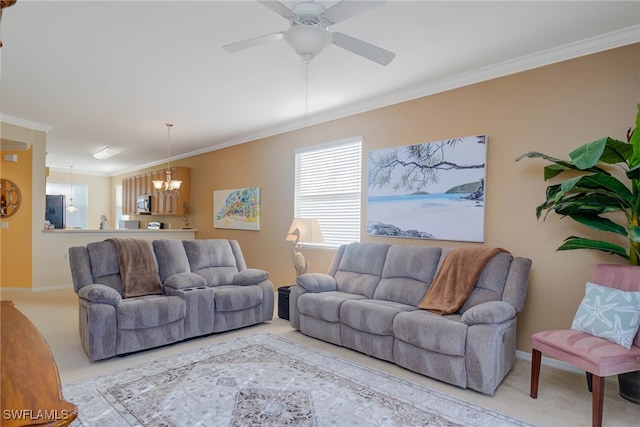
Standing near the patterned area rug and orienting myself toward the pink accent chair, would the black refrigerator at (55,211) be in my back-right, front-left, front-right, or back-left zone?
back-left

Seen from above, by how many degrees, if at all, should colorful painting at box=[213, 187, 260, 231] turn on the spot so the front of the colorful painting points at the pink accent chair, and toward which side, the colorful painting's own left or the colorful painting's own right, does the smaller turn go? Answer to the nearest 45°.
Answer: approximately 90° to the colorful painting's own left

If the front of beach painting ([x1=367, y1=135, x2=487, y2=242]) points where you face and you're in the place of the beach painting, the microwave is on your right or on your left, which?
on your right

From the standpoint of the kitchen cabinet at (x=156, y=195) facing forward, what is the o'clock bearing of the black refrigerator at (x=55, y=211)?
The black refrigerator is roughly at 2 o'clock from the kitchen cabinet.

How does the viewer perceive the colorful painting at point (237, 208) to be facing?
facing the viewer and to the left of the viewer

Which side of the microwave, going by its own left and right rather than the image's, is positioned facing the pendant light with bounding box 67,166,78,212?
right

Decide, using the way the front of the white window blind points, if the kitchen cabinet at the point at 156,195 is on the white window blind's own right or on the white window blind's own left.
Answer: on the white window blind's own right

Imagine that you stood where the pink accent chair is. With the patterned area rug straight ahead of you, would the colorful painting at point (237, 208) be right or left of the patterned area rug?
right

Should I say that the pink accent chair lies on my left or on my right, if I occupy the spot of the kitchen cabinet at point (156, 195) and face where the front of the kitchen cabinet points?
on my left

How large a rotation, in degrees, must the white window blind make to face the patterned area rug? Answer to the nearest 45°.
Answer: approximately 45° to its left

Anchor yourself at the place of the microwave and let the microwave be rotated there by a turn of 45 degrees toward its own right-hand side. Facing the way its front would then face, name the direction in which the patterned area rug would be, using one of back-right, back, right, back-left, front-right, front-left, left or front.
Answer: left

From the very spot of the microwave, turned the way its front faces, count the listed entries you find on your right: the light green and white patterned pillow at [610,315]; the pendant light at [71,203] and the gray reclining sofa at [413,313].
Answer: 1

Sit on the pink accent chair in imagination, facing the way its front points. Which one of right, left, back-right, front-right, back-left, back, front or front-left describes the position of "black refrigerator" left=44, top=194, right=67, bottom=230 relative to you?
front-right

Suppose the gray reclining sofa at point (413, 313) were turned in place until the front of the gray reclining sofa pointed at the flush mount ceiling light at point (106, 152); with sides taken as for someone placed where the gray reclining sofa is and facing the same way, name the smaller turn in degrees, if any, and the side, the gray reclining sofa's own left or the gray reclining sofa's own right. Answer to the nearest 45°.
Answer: approximately 90° to the gray reclining sofa's own right

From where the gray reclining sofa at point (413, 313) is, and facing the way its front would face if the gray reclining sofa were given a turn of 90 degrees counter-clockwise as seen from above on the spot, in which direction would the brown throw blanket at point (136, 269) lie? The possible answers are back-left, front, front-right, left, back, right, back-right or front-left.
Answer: back-right

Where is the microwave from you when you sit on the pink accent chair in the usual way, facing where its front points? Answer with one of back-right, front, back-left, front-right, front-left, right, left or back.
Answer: front-right

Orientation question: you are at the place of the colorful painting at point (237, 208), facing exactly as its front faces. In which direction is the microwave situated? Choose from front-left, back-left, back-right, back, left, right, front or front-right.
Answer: right

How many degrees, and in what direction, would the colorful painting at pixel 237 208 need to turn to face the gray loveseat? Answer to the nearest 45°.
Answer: approximately 45° to its left
